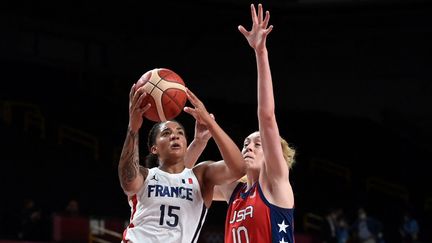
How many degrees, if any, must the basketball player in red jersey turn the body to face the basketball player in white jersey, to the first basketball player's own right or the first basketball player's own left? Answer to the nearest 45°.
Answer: approximately 45° to the first basketball player's own right

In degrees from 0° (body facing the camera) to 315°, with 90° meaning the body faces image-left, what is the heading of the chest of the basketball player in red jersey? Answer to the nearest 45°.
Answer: approximately 45°

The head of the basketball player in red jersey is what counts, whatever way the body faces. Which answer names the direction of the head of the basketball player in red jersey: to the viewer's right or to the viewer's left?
to the viewer's left
